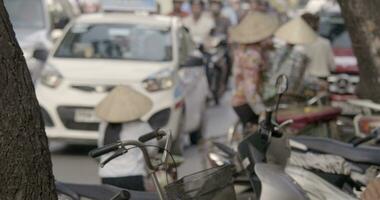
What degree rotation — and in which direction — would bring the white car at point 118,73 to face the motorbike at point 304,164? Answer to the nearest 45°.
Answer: approximately 45° to its left

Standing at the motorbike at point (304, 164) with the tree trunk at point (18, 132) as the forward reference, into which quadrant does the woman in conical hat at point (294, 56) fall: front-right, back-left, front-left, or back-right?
back-right

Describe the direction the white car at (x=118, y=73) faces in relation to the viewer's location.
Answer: facing the viewer and to the left of the viewer

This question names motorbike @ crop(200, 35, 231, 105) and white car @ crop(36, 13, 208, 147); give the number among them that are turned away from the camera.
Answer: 0

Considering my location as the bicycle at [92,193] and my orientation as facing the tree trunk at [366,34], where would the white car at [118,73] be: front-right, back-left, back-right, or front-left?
front-left

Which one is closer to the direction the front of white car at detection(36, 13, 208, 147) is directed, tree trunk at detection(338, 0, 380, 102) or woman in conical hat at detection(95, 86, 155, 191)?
the woman in conical hat

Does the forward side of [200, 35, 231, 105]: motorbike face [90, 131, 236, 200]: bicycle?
yes

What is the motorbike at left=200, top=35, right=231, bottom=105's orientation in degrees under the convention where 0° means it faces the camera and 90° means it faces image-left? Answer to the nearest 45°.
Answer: approximately 0°

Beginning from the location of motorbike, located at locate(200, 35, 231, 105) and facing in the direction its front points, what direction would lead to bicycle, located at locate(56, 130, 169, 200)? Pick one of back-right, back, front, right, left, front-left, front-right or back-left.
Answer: front

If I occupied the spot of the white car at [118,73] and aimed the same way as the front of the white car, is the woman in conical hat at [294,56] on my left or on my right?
on my left
